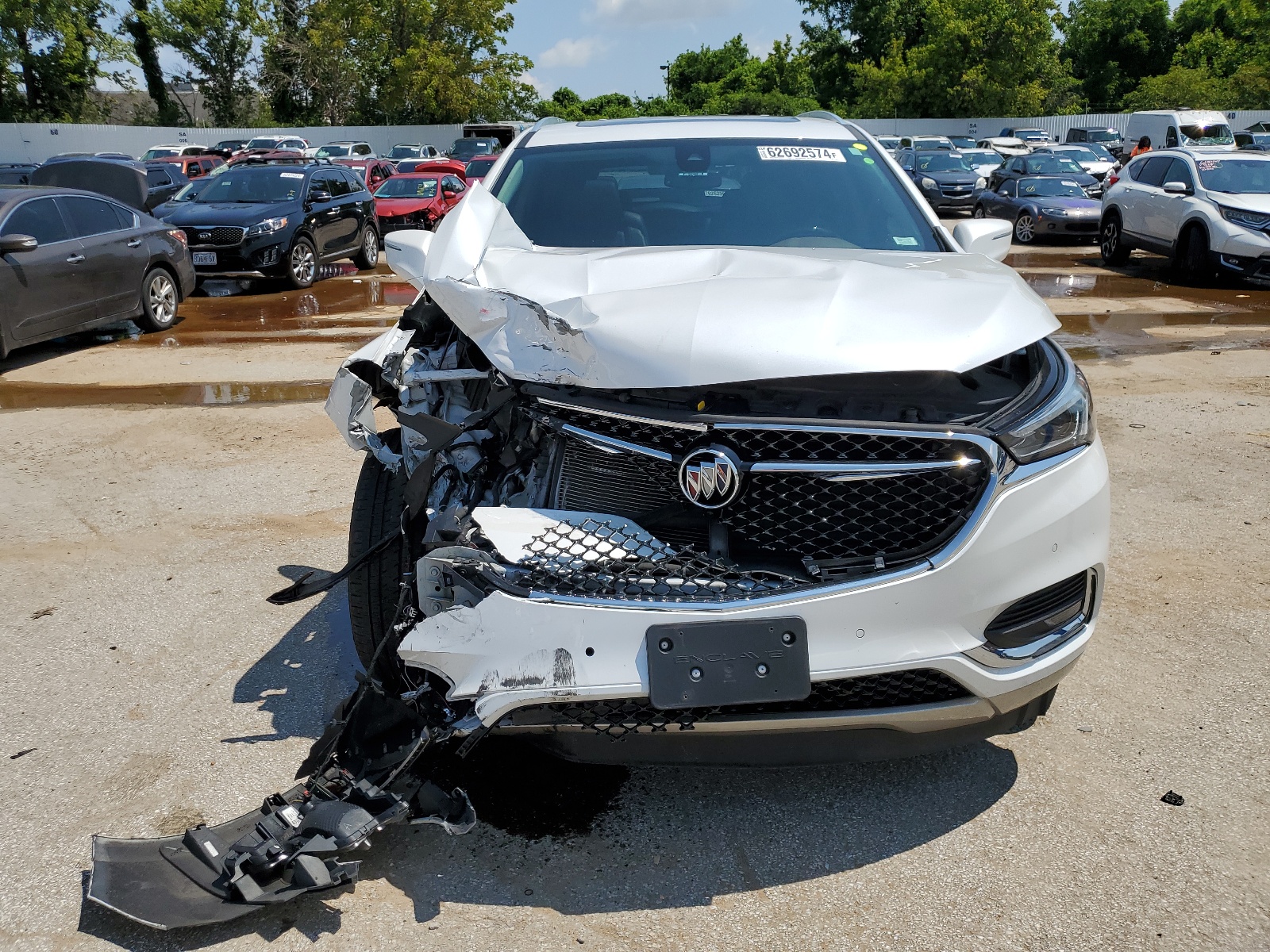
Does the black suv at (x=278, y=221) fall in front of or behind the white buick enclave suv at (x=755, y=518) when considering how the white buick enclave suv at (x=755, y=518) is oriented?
behind

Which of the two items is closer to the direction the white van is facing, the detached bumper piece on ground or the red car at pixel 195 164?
the detached bumper piece on ground

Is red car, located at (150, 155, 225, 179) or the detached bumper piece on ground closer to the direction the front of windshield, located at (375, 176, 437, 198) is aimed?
the detached bumper piece on ground

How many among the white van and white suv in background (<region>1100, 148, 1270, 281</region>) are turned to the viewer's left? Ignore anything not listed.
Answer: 0

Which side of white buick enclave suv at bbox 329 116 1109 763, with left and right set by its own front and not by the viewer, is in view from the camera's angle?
front

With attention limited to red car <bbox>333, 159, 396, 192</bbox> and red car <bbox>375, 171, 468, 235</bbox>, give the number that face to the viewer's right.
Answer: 0

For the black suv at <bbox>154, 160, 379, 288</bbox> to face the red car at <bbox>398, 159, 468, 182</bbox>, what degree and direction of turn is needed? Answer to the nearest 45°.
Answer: approximately 135° to its right

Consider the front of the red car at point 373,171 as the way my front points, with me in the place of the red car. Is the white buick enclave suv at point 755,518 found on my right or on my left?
on my left

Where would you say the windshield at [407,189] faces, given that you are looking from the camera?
facing the viewer and to the left of the viewer

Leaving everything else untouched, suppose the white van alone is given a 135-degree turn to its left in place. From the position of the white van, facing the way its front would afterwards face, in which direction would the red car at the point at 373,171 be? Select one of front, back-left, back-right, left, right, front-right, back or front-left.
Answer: back-left

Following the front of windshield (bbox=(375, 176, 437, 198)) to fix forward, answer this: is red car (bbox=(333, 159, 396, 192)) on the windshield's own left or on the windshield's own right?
on the windshield's own right

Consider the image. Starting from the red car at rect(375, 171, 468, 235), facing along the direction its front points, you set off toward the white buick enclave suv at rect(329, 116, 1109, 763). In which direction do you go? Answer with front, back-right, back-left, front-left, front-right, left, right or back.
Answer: front-left
